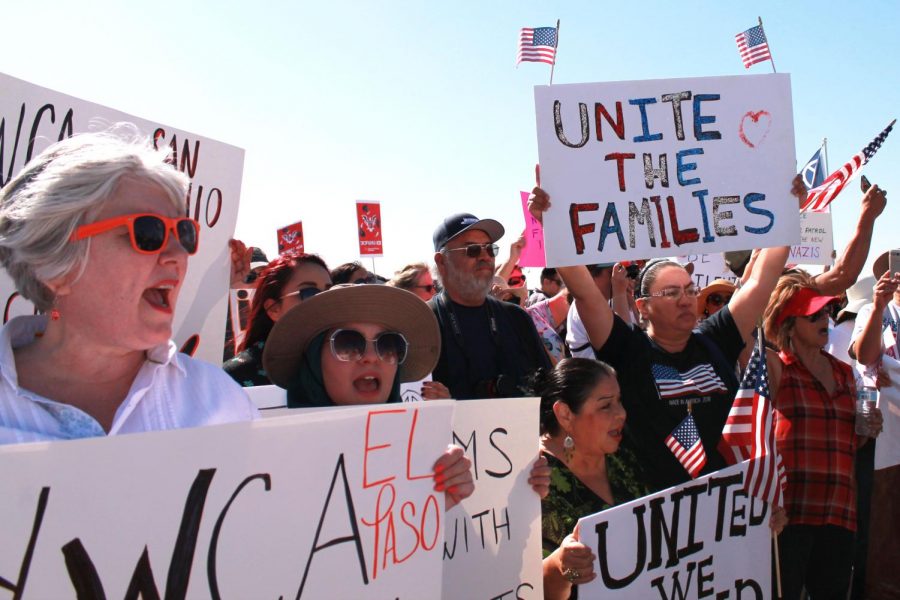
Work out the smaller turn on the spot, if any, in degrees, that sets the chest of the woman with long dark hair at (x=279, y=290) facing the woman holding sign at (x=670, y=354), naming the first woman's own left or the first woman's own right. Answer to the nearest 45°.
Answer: approximately 45° to the first woman's own left

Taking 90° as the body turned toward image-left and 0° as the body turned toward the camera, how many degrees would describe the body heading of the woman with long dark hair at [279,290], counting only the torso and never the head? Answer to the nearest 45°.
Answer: approximately 315°

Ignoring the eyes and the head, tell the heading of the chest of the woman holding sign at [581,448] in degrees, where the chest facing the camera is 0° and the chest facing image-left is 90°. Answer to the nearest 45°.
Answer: approximately 315°

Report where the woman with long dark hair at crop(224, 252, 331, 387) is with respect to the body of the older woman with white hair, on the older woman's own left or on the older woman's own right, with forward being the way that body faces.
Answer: on the older woman's own left

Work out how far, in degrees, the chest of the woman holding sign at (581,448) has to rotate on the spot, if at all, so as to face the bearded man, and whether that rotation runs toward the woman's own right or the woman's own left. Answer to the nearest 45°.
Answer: approximately 180°

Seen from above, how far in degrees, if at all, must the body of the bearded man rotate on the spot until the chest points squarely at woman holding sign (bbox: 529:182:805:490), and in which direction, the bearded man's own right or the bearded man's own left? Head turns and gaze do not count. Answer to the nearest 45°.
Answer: approximately 45° to the bearded man's own left

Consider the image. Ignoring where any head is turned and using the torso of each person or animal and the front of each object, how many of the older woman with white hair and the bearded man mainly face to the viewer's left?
0

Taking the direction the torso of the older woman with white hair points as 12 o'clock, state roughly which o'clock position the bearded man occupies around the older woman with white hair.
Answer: The bearded man is roughly at 9 o'clock from the older woman with white hair.

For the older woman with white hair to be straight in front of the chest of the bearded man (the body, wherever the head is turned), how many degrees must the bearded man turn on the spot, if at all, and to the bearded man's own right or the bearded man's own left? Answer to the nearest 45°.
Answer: approximately 45° to the bearded man's own right

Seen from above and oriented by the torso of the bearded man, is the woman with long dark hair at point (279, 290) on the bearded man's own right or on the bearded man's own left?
on the bearded man's own right

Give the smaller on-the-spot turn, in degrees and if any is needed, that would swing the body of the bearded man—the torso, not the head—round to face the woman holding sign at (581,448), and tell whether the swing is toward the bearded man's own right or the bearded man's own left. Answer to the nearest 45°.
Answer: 0° — they already face them

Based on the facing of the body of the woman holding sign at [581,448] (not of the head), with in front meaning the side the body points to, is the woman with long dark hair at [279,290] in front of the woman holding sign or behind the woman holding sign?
behind

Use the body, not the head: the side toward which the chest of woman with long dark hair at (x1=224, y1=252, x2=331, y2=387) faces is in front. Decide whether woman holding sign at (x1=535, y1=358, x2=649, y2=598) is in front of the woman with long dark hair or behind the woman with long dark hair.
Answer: in front
